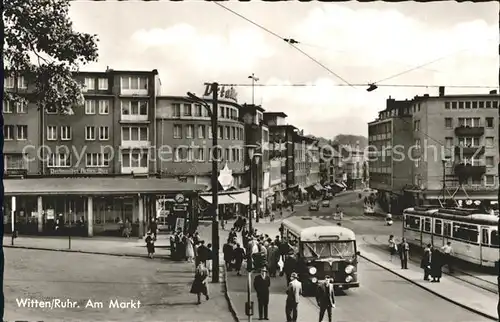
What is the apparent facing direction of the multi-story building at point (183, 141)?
toward the camera

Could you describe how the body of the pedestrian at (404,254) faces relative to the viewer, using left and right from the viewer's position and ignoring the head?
facing the viewer

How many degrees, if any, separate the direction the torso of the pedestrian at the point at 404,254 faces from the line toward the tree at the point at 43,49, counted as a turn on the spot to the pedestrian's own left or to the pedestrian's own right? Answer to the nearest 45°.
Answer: approximately 45° to the pedestrian's own right
